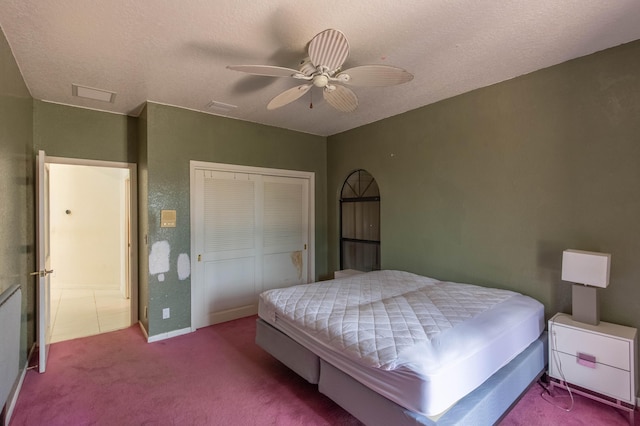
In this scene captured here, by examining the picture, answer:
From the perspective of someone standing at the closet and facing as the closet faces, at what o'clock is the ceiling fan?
The ceiling fan is roughly at 1 o'clock from the closet.

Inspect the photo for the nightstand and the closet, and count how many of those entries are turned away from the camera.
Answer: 0

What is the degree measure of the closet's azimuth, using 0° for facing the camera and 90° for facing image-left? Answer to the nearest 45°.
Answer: approximately 315°

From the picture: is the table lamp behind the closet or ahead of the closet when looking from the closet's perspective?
ahead

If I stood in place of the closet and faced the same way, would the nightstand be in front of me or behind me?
in front

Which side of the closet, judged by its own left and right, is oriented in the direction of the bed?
front

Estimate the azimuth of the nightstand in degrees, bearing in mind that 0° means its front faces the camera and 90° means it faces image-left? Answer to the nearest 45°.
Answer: approximately 45°
